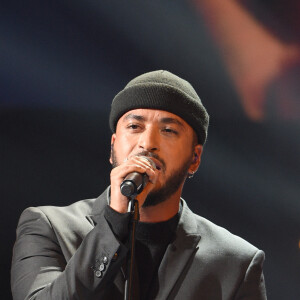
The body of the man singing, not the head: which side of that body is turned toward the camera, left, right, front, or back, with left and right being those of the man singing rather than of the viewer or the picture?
front
